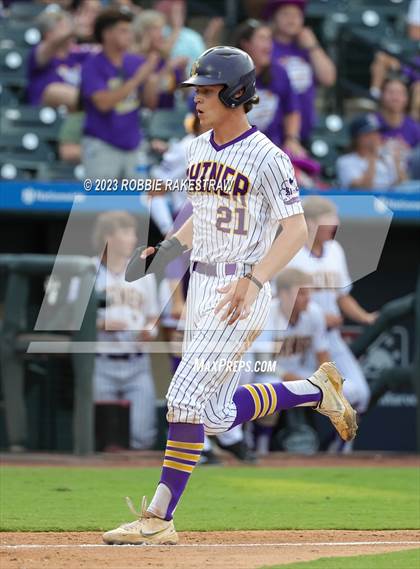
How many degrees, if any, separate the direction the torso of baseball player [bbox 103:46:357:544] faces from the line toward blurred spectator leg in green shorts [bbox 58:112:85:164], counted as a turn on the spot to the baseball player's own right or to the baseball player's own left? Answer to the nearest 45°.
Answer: approximately 135° to the baseball player's own right

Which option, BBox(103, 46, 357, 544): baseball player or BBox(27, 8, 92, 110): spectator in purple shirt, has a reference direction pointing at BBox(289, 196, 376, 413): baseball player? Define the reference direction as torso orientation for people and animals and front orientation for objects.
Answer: the spectator in purple shirt

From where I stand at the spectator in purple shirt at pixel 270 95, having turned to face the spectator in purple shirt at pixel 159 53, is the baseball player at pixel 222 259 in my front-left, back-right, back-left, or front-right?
back-left

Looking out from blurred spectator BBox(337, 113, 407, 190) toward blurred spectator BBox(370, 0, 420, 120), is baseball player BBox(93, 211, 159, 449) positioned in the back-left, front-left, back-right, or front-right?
back-left

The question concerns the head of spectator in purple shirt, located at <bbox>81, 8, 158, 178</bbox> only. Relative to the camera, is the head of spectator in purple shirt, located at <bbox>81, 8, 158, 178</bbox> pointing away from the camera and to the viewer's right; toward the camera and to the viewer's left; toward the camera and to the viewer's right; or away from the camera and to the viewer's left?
toward the camera and to the viewer's right

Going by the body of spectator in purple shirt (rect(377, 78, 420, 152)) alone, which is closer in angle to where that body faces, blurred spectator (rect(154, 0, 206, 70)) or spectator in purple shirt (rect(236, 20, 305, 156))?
the spectator in purple shirt

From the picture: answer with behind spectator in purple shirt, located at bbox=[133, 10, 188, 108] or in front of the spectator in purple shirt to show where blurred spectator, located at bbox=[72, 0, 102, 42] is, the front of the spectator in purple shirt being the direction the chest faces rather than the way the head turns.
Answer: behind

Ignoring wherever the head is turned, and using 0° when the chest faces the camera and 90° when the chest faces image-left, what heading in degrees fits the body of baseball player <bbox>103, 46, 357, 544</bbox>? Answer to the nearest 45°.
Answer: approximately 45°

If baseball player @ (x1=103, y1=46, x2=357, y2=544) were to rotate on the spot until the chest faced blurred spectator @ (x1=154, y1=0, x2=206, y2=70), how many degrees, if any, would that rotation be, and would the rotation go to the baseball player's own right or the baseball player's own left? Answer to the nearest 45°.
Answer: approximately 135° to the baseball player's own right
